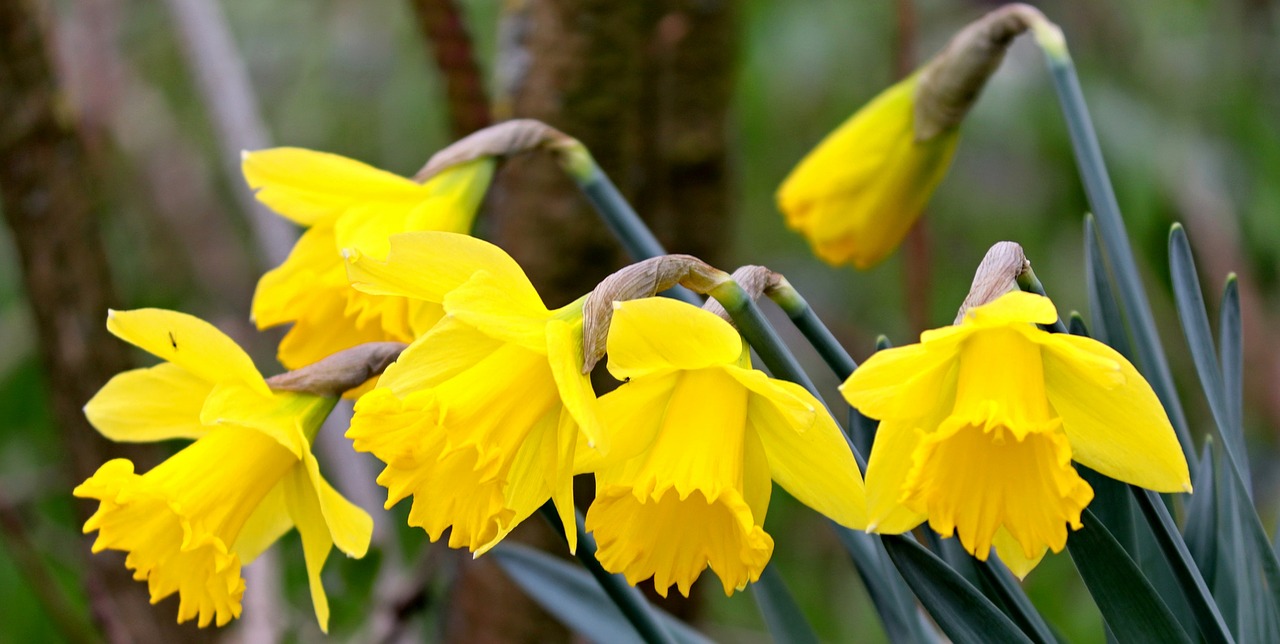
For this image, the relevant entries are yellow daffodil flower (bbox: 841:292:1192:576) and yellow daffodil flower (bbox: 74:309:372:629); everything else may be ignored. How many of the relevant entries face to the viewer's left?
1

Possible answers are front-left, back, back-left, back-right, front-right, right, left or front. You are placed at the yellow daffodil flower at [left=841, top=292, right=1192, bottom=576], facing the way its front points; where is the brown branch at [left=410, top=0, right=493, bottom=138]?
back-right

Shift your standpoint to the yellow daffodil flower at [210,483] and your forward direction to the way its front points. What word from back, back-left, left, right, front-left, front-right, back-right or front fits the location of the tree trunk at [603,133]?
back-right

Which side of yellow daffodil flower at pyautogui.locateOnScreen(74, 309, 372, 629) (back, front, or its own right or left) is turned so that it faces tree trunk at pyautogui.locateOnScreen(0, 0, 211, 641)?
right

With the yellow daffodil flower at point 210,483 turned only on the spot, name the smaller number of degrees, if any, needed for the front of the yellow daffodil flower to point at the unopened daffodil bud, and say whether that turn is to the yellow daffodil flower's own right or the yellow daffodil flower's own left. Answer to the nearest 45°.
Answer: approximately 180°

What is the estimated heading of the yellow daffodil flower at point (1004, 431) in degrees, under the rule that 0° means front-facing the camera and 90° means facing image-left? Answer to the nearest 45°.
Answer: approximately 0°

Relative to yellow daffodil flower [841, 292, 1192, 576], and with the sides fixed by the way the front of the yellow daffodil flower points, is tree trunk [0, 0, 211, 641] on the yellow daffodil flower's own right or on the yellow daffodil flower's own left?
on the yellow daffodil flower's own right

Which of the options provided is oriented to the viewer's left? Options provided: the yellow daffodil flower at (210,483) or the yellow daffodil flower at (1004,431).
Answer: the yellow daffodil flower at (210,483)

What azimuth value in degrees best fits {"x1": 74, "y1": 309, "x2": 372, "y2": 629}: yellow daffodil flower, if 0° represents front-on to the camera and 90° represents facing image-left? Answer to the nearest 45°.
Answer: approximately 90°

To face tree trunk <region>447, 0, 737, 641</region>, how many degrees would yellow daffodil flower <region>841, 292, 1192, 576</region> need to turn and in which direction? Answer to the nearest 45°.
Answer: approximately 135° to its right
